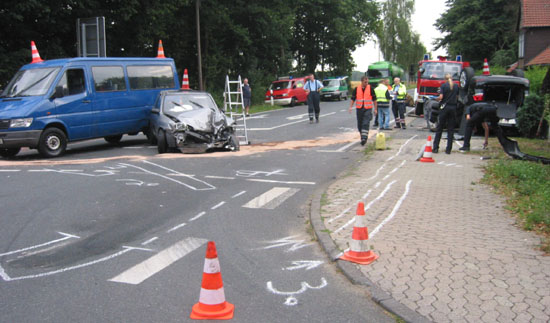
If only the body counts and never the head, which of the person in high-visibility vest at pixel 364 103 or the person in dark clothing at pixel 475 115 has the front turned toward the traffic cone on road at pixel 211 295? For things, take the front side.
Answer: the person in high-visibility vest

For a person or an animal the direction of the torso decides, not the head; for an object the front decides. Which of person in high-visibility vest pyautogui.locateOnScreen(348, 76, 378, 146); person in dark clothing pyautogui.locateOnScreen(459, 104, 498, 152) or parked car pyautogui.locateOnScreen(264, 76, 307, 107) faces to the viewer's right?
the person in dark clothing

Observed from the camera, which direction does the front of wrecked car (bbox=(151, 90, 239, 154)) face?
facing the viewer and to the right of the viewer

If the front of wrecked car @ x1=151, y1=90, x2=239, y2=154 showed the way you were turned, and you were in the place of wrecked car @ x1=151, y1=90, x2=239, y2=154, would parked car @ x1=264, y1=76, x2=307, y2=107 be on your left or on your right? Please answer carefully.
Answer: on your left

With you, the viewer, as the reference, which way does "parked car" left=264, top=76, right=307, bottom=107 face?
facing the viewer and to the left of the viewer

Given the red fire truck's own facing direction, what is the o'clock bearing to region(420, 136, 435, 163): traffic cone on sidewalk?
The traffic cone on sidewalk is roughly at 12 o'clock from the red fire truck.

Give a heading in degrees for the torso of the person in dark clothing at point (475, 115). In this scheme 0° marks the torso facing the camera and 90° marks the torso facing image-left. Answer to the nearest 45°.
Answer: approximately 270°

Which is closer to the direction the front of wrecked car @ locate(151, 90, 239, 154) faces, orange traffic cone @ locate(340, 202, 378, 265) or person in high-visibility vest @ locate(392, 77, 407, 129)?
the orange traffic cone

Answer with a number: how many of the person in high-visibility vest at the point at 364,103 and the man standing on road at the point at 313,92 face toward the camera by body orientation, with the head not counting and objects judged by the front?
2

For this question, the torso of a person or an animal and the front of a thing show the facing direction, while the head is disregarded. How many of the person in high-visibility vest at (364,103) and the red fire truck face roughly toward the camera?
2
